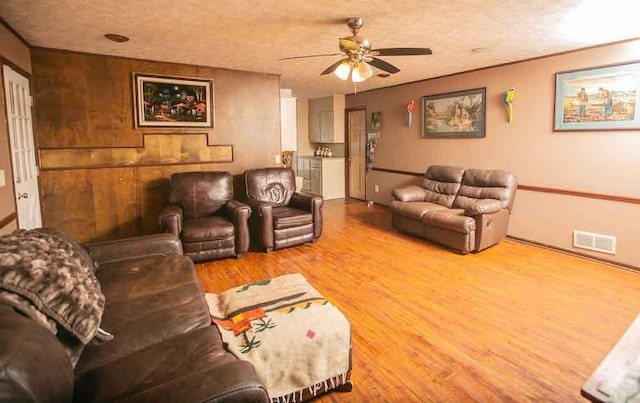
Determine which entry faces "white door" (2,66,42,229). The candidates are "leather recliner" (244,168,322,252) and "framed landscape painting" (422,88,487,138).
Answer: the framed landscape painting

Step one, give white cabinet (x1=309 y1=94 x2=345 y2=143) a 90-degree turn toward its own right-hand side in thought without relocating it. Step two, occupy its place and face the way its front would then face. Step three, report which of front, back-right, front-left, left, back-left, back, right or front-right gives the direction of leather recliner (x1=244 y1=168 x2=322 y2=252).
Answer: back-left

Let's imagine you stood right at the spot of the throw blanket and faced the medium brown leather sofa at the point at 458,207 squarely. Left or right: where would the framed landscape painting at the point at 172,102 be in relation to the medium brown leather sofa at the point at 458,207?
left

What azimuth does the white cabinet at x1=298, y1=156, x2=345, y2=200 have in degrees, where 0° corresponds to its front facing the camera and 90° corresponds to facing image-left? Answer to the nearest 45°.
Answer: approximately 45°

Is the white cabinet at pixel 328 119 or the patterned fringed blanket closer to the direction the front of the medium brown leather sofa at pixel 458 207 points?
the patterned fringed blanket

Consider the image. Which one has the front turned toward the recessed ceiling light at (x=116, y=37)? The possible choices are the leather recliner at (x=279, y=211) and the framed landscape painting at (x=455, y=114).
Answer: the framed landscape painting

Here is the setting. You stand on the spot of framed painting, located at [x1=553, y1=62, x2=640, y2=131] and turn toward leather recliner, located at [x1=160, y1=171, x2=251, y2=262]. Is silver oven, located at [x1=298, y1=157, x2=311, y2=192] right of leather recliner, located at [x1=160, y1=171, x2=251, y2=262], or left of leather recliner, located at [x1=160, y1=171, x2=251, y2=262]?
right

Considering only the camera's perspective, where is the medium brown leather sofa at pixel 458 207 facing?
facing the viewer and to the left of the viewer

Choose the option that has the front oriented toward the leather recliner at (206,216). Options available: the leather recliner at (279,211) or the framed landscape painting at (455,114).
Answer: the framed landscape painting

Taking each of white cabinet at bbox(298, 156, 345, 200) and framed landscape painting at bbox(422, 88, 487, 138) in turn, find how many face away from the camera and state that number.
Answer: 0

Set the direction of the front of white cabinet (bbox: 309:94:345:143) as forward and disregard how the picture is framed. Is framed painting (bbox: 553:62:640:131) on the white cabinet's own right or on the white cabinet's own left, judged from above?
on the white cabinet's own left

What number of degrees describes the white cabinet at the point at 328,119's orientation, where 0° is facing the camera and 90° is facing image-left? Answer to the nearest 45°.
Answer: approximately 45°

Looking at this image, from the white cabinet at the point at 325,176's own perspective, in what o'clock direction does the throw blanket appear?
The throw blanket is roughly at 11 o'clock from the white cabinet.

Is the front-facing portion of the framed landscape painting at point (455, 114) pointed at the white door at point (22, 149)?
yes

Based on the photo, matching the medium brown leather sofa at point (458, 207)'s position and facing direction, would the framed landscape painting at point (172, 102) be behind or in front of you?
in front
